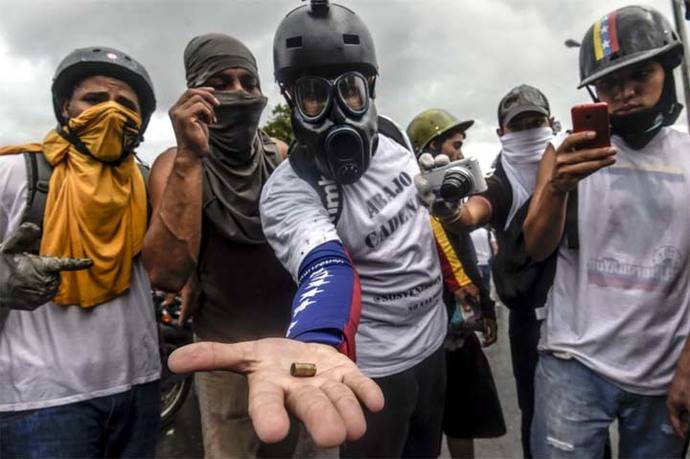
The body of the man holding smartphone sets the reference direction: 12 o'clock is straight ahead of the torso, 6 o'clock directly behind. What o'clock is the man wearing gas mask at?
The man wearing gas mask is roughly at 2 o'clock from the man holding smartphone.

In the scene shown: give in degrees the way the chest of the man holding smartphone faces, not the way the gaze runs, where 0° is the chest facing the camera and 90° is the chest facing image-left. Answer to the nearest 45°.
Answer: approximately 0°

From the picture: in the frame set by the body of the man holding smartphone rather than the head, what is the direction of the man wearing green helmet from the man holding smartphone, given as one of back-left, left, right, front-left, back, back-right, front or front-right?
back-right
